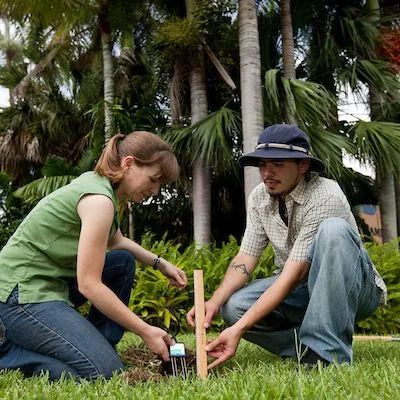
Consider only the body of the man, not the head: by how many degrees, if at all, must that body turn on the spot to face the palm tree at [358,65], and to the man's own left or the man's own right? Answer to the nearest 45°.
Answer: approximately 135° to the man's own right

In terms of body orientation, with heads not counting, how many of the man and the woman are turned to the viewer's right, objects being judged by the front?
1

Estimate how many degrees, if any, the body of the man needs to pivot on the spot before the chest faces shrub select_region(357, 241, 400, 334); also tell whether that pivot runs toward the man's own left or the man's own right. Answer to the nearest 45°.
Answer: approximately 135° to the man's own right

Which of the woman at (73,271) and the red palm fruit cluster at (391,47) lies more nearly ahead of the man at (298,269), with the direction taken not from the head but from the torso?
the woman

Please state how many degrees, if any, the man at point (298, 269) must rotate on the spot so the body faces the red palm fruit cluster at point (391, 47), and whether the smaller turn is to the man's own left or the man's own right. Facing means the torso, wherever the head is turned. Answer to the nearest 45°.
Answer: approximately 135° to the man's own right

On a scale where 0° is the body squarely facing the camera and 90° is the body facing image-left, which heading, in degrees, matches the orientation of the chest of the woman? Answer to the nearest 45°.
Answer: approximately 270°

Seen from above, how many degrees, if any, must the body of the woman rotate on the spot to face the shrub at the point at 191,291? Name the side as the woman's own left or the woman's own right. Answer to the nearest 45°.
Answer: approximately 90° to the woman's own left

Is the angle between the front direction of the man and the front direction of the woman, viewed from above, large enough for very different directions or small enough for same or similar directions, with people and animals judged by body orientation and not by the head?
very different directions

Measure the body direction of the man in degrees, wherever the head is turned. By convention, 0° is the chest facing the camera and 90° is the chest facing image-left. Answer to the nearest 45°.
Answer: approximately 45°
